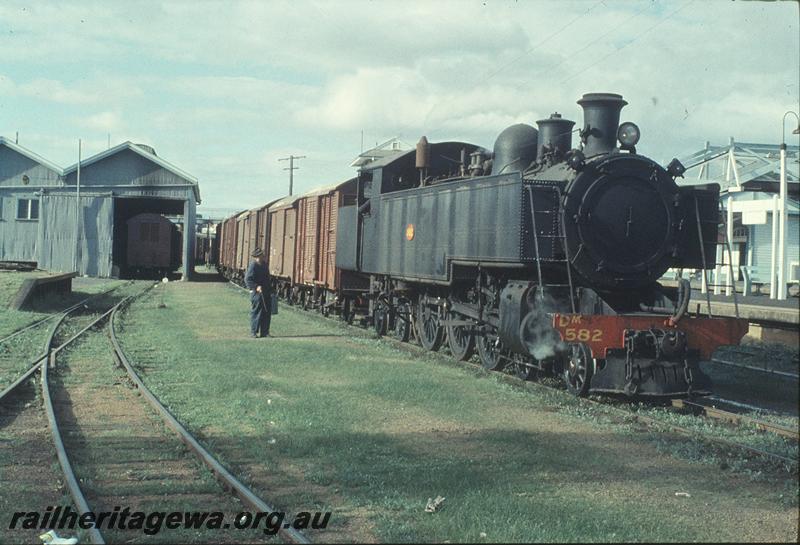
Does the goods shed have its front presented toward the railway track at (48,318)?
yes

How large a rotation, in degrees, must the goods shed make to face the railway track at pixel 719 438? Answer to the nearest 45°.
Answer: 0° — it already faces it

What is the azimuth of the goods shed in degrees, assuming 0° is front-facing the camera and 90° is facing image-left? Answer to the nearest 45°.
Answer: approximately 0°

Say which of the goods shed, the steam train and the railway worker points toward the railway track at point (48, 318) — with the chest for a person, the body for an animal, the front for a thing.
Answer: the goods shed

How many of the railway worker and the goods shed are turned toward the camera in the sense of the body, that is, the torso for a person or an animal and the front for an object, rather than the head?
2

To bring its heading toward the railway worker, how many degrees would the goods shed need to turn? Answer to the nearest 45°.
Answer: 0° — it already faces them

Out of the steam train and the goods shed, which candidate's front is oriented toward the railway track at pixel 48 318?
the goods shed

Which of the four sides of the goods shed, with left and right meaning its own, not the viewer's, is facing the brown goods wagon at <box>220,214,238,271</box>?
left

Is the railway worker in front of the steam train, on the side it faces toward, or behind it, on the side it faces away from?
behind
